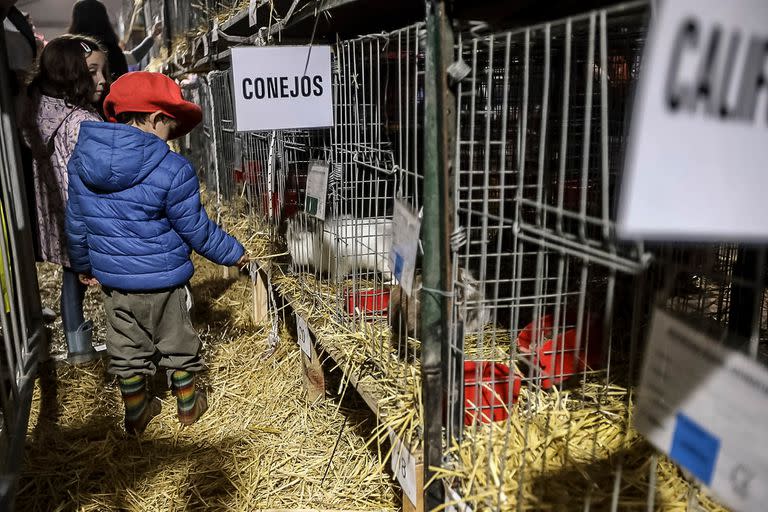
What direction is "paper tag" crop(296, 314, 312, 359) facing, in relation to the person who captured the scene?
facing the viewer and to the left of the viewer

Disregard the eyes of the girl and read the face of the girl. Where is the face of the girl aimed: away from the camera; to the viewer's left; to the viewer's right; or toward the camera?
to the viewer's right

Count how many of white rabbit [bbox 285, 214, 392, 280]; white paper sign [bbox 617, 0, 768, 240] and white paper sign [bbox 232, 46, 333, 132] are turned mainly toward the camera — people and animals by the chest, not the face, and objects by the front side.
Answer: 2

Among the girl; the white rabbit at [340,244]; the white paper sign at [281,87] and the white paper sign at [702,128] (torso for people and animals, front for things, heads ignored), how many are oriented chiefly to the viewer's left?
1

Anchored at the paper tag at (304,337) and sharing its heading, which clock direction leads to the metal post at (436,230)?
The metal post is roughly at 10 o'clock from the paper tag.

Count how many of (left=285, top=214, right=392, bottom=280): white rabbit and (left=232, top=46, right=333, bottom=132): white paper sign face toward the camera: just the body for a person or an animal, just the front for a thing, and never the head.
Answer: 1

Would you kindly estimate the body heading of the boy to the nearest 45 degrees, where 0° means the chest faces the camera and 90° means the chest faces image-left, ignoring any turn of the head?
approximately 225°

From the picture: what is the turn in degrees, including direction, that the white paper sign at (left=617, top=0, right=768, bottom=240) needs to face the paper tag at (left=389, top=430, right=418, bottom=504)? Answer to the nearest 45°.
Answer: approximately 135° to its right

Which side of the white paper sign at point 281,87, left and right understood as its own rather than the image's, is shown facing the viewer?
front

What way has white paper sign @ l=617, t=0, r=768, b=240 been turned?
toward the camera

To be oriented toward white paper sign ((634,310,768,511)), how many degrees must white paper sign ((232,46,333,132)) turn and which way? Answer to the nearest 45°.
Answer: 0° — it already faces it

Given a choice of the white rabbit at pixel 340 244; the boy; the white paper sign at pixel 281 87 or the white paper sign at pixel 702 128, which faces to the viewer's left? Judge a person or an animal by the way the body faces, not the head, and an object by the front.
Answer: the white rabbit

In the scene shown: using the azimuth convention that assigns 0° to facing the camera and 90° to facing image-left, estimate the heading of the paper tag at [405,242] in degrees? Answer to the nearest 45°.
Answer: approximately 45°

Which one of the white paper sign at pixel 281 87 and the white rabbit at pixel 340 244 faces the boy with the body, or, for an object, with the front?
the white rabbit

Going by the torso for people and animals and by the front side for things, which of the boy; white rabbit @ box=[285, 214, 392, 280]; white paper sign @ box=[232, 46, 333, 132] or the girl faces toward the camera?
the white paper sign

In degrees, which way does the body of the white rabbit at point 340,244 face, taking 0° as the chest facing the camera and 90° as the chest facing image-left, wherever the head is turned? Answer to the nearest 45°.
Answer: approximately 90°

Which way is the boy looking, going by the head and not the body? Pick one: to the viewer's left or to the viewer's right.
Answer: to the viewer's right
